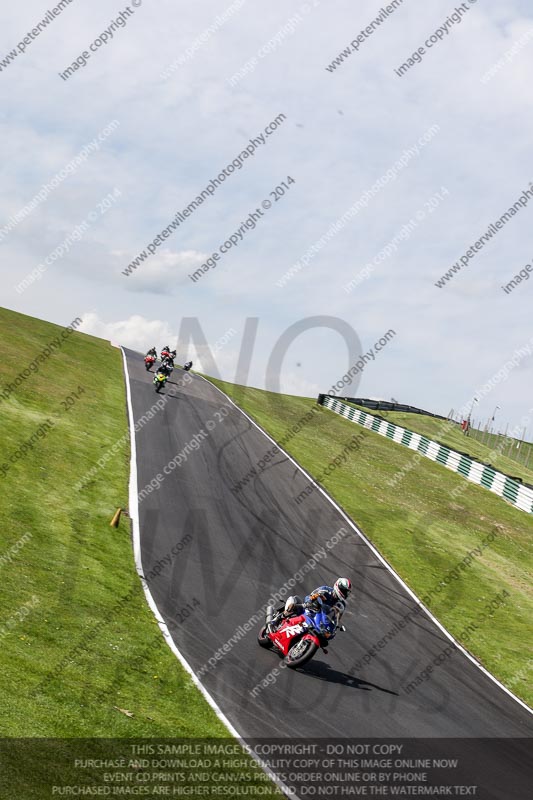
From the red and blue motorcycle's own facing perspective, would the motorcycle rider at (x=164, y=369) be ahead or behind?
behind

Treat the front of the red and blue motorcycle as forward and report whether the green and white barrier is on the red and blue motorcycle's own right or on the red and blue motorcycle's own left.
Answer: on the red and blue motorcycle's own left
